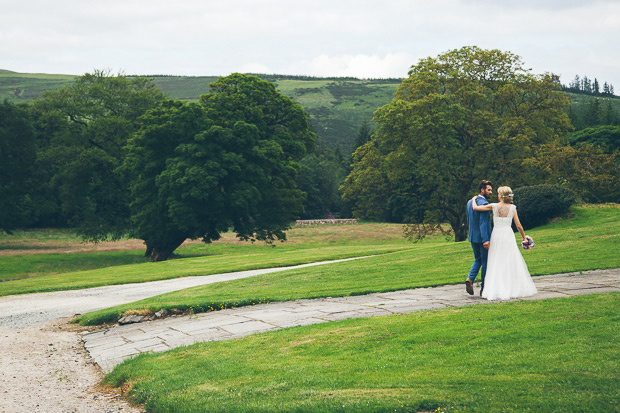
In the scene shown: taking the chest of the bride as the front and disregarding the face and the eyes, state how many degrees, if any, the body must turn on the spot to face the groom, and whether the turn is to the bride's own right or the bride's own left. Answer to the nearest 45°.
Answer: approximately 45° to the bride's own left

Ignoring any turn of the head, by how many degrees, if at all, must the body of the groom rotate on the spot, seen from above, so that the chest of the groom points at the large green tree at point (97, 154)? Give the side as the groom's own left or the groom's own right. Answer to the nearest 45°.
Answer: approximately 90° to the groom's own left

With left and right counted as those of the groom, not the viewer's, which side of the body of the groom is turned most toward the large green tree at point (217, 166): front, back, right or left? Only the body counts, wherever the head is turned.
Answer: left

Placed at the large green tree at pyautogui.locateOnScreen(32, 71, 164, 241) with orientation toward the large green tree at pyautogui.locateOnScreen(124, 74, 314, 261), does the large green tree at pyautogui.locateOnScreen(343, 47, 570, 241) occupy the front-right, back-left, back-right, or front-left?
front-left

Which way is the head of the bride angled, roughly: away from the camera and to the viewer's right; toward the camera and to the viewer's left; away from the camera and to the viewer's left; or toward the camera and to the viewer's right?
away from the camera and to the viewer's left

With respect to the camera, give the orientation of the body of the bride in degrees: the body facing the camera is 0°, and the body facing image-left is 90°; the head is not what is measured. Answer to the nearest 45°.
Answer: approximately 180°

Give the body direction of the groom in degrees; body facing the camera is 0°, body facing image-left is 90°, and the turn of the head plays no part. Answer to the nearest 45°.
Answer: approximately 225°

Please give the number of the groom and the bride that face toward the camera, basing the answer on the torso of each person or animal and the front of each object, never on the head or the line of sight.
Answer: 0

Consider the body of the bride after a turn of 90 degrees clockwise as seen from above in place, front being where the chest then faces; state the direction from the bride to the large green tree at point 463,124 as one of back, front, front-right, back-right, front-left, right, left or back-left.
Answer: left

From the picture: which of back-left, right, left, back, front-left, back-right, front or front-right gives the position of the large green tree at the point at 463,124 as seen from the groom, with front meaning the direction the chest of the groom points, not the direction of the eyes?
front-left
